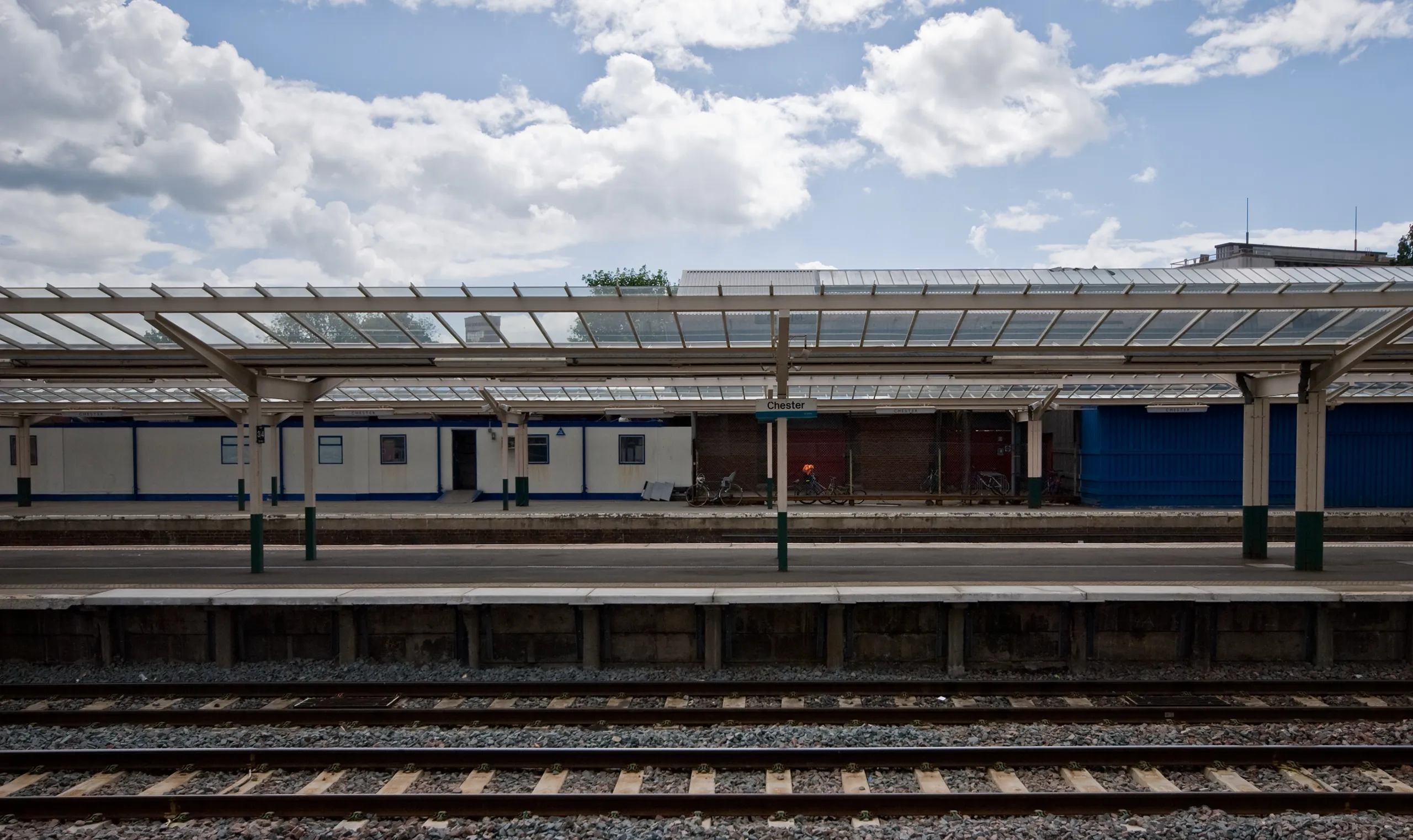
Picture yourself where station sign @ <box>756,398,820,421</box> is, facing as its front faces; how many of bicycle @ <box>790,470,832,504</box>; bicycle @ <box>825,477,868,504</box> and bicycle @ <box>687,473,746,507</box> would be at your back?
3

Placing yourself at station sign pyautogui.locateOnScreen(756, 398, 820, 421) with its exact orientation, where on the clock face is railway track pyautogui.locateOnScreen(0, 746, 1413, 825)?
The railway track is roughly at 12 o'clock from the station sign.

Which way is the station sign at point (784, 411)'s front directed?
toward the camera

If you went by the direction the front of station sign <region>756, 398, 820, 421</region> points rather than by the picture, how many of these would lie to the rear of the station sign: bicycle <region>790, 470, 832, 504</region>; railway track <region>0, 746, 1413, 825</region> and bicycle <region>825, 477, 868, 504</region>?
2

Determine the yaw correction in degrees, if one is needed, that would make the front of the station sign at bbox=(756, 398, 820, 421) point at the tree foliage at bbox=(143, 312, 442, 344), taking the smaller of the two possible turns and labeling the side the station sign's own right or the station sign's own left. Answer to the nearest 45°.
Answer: approximately 90° to the station sign's own right

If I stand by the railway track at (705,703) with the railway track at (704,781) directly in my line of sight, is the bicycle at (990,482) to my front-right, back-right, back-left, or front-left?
back-left

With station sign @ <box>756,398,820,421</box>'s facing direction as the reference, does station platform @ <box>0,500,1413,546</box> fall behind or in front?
behind

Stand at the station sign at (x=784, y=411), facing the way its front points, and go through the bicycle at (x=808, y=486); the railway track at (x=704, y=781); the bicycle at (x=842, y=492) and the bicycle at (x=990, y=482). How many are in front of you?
1

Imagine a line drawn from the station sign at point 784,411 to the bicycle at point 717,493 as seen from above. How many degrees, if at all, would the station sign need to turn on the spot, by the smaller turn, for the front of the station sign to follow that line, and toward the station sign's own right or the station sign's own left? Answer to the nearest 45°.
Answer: approximately 180°

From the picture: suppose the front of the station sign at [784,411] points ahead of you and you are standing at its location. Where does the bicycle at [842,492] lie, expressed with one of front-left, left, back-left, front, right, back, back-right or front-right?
back

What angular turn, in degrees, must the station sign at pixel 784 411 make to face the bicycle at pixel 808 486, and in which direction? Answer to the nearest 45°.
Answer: approximately 180°

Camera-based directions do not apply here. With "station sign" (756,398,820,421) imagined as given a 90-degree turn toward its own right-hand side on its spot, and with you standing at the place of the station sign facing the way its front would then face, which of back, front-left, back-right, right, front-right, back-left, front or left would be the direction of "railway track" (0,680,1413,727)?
left
